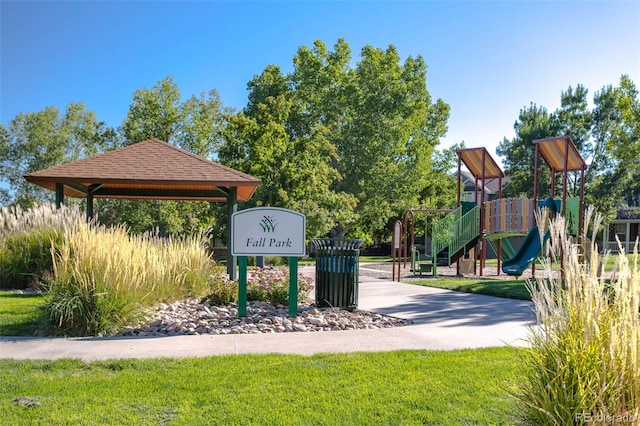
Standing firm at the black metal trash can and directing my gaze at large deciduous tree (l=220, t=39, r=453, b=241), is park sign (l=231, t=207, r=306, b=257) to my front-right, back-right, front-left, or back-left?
back-left

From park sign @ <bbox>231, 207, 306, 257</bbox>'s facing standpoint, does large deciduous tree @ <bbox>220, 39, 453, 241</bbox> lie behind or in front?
behind

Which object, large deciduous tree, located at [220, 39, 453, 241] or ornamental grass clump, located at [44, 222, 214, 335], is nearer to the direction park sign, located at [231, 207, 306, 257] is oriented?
the ornamental grass clump

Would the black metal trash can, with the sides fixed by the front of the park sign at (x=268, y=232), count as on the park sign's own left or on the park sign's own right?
on the park sign's own left

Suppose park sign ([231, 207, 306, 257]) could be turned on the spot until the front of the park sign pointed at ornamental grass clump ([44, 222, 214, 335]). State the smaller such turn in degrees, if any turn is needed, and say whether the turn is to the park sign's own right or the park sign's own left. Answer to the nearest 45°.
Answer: approximately 45° to the park sign's own right

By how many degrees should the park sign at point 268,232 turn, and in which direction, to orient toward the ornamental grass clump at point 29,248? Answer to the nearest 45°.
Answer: approximately 135° to its right

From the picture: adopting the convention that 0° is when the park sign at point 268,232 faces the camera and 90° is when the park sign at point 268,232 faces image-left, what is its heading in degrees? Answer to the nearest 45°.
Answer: approximately 0°

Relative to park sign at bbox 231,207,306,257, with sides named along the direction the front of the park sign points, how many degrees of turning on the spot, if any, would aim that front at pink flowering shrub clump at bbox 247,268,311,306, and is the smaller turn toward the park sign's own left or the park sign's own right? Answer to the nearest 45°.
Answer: approximately 180°

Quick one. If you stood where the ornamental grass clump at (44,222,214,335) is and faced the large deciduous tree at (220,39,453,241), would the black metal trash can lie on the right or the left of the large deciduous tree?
right

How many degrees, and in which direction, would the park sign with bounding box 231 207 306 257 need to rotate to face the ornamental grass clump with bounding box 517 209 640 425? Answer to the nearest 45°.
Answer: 0° — it already faces it
